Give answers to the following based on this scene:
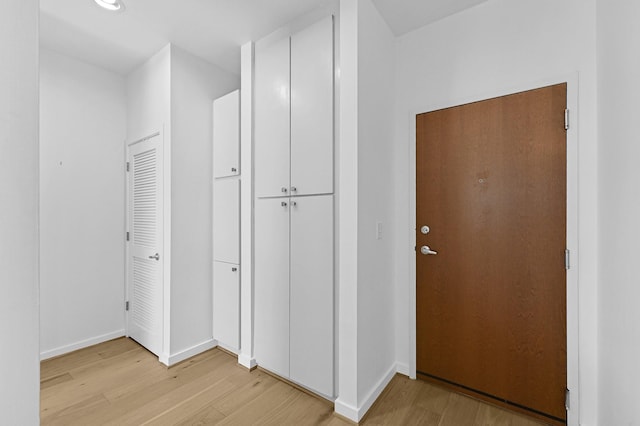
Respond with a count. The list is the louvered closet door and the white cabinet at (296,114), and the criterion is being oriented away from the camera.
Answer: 0

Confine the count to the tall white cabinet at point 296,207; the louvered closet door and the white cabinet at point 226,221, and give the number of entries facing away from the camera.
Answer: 0

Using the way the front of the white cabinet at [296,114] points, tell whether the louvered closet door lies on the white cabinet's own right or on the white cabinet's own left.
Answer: on the white cabinet's own right

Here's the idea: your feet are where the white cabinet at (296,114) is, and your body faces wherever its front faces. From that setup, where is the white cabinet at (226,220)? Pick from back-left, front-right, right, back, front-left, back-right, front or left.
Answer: right

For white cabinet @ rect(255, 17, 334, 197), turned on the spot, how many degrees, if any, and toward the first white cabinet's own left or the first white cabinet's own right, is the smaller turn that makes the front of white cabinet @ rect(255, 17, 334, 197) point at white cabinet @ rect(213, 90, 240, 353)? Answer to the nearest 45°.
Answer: approximately 90° to the first white cabinet's own right

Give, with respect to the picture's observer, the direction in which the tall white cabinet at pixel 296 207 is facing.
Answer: facing the viewer and to the left of the viewer

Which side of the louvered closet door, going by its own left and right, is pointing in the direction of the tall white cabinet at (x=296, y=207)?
left

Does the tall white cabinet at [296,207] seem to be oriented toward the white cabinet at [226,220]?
no

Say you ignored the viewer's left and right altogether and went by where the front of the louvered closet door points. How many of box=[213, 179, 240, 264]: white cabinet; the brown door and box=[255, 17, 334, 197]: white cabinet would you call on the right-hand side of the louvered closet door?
0

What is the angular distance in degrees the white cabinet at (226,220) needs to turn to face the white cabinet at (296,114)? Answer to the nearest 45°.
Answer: approximately 90° to its left

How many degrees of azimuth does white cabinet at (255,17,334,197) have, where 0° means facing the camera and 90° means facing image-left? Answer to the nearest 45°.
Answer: approximately 45°

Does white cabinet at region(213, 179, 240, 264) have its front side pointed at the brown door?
no

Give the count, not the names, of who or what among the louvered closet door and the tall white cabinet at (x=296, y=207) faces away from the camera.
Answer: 0

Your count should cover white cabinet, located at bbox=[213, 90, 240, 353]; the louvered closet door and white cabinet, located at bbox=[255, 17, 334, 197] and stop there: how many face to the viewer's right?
0
